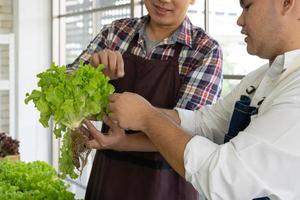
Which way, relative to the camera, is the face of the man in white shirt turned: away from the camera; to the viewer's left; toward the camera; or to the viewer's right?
to the viewer's left

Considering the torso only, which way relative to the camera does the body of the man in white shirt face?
to the viewer's left

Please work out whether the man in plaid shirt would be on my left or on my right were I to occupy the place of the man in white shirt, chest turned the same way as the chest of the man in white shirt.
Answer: on my right
